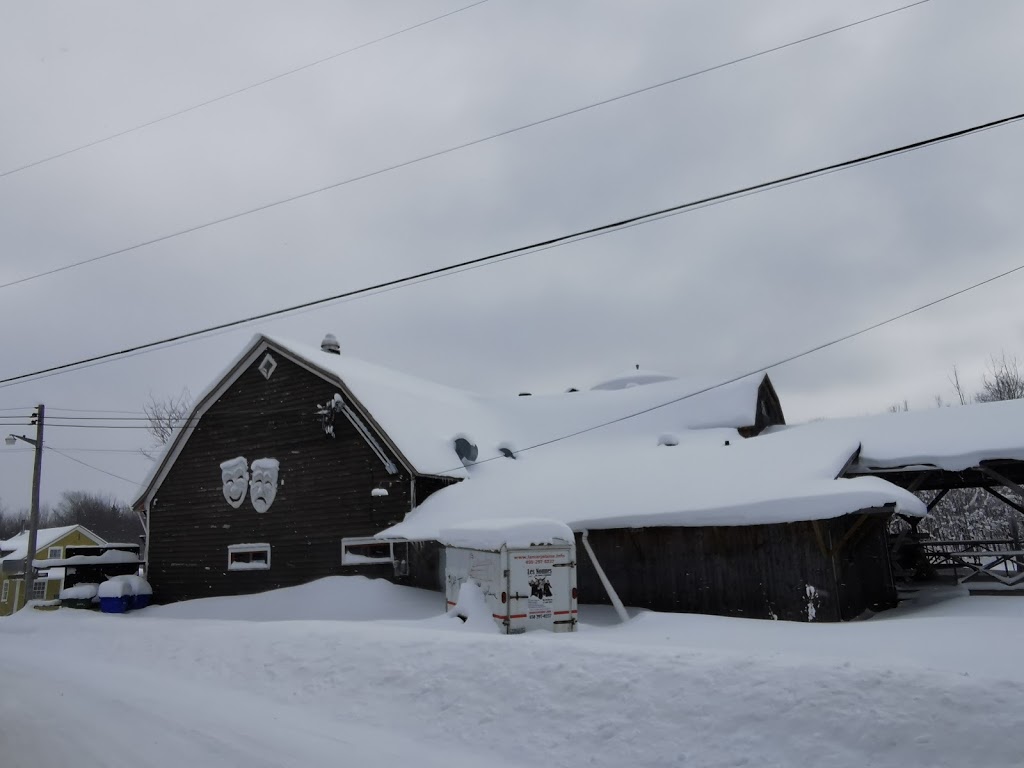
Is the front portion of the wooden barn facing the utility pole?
no

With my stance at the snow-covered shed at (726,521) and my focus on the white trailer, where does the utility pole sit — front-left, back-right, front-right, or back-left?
front-right

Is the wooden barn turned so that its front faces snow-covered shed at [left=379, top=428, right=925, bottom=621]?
no

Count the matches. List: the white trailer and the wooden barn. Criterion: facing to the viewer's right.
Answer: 0

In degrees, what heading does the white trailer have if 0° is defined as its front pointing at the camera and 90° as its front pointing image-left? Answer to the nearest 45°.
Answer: approximately 135°

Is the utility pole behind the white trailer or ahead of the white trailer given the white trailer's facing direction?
ahead

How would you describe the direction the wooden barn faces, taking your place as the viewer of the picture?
facing the viewer and to the left of the viewer

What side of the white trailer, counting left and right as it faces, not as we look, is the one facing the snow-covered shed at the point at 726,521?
right

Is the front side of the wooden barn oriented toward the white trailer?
no

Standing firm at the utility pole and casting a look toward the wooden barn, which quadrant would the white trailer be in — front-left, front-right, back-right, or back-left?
front-right
